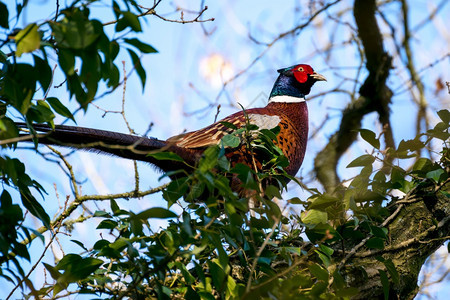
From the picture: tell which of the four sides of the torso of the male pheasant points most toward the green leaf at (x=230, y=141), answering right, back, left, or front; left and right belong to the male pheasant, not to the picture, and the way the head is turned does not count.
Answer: right

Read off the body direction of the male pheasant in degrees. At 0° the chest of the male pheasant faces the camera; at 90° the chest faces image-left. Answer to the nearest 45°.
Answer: approximately 270°

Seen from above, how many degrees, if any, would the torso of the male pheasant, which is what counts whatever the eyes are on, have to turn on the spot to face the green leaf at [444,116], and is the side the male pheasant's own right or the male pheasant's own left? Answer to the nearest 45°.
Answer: approximately 45° to the male pheasant's own right
